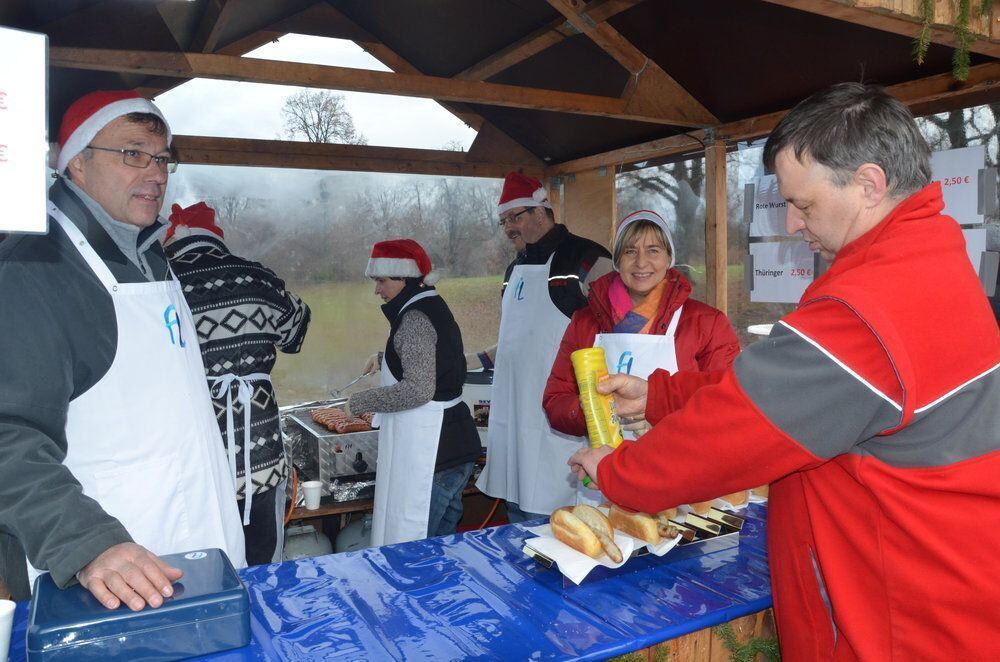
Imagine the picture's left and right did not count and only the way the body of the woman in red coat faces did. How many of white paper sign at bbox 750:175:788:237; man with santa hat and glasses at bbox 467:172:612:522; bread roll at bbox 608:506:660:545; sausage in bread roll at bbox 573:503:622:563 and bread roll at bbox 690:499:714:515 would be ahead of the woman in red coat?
3

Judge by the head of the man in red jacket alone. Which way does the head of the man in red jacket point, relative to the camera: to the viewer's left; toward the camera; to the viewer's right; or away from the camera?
to the viewer's left

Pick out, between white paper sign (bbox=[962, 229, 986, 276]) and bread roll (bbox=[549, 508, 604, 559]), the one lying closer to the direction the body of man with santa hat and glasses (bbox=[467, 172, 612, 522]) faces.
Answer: the bread roll

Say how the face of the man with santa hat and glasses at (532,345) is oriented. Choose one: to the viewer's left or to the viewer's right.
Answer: to the viewer's left

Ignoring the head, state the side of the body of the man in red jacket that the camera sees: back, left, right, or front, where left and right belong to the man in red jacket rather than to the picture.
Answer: left

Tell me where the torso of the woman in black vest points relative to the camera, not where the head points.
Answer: to the viewer's left

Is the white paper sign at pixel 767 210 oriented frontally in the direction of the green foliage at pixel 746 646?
yes

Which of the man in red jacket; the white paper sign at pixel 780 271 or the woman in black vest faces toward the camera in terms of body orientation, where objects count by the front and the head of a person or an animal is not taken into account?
the white paper sign

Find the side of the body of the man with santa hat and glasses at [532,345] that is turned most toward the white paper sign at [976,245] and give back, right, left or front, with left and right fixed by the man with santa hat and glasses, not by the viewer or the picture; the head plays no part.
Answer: left

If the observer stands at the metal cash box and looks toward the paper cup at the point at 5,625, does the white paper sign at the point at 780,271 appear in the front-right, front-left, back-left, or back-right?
back-right

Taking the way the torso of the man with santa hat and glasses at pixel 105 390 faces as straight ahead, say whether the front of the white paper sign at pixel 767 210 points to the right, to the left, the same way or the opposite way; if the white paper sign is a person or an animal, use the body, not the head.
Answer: to the right

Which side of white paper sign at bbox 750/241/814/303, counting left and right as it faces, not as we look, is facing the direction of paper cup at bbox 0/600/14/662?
front
